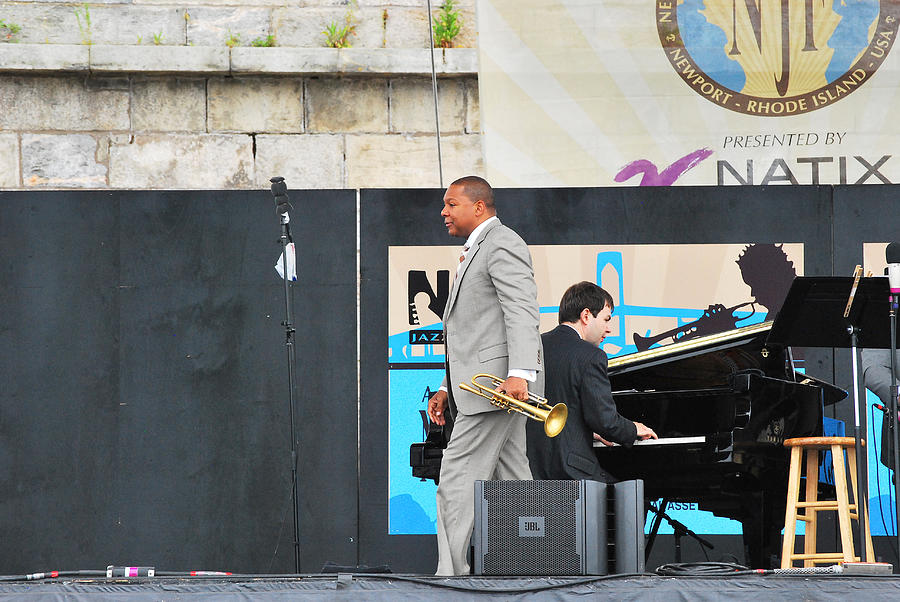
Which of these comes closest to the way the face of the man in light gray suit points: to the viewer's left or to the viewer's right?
to the viewer's left

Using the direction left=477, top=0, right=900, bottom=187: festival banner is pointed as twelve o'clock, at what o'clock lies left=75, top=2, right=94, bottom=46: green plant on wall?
The green plant on wall is roughly at 3 o'clock from the festival banner.

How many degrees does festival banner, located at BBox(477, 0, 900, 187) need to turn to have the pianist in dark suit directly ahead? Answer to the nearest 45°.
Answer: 0° — it already faces them

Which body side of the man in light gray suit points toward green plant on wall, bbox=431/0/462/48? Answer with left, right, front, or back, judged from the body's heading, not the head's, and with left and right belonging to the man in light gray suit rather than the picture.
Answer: right

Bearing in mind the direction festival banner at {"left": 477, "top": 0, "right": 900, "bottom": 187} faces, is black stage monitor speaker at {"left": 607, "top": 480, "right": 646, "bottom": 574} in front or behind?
in front

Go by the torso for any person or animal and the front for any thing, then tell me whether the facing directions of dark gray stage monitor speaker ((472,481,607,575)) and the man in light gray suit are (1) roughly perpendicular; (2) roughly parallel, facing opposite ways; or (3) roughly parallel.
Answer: roughly perpendicular

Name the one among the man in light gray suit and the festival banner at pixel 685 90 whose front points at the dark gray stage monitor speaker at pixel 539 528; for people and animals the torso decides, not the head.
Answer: the festival banner

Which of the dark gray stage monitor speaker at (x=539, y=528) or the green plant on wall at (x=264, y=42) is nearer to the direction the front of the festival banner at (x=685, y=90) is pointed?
the dark gray stage monitor speaker

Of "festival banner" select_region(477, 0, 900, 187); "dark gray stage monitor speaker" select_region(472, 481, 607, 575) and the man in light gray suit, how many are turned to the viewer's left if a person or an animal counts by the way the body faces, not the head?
1

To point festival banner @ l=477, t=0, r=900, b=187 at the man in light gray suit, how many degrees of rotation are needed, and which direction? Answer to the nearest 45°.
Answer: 0° — it already faces them

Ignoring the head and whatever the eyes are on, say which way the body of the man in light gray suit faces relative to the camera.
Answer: to the viewer's left

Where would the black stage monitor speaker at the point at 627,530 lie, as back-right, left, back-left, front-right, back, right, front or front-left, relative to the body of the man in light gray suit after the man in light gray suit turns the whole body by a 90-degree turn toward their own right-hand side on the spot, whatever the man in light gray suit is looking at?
back-right

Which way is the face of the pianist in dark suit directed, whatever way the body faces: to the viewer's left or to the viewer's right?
to the viewer's right
